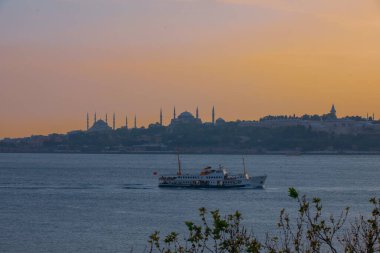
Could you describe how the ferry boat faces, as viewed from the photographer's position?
facing to the right of the viewer
